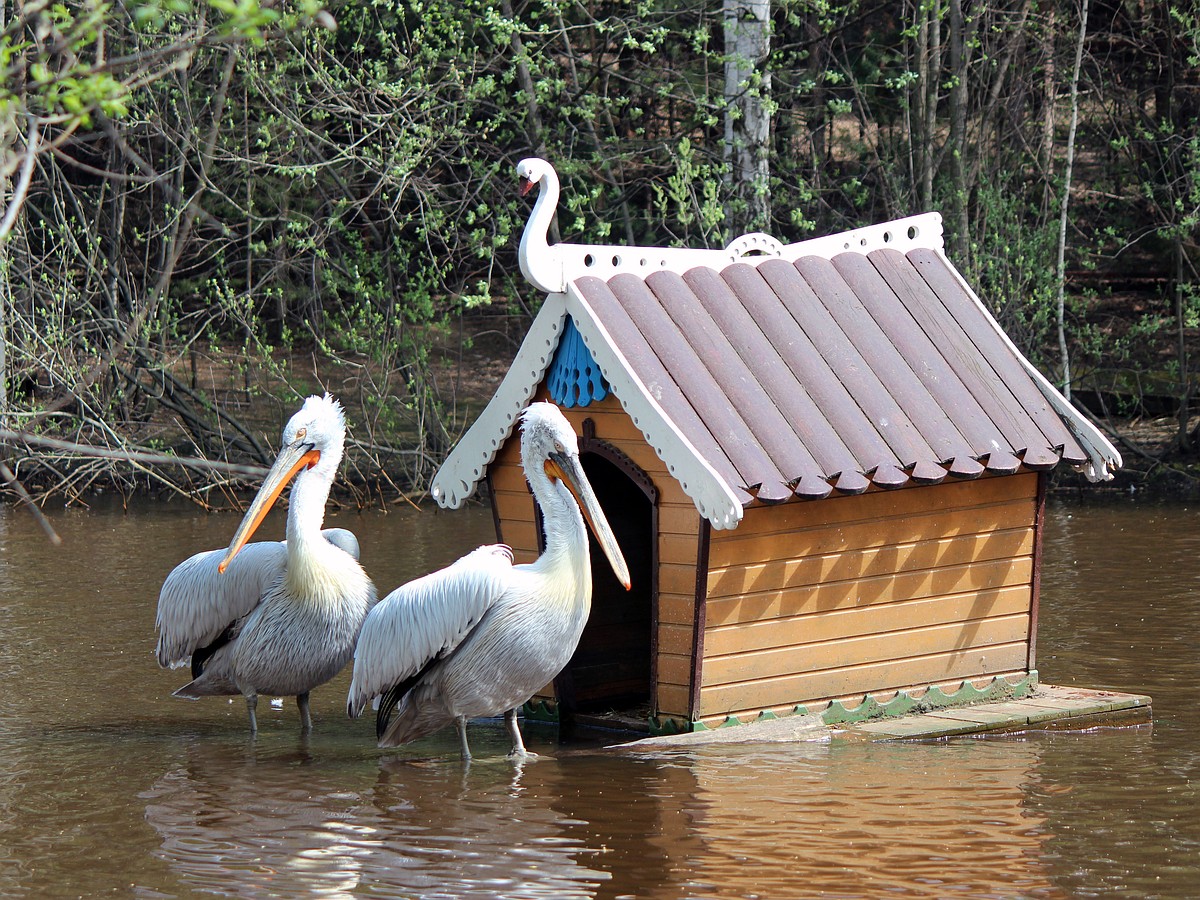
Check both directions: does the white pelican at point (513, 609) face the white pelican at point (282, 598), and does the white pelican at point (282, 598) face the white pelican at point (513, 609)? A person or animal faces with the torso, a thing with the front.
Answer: no

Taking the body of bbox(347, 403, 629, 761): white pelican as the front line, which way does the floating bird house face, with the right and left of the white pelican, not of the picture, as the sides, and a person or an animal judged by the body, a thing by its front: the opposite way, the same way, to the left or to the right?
to the right

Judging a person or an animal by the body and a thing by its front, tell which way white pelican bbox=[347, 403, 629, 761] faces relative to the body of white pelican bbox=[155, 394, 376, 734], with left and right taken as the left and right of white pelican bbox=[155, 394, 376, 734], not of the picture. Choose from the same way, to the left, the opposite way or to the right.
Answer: the same way

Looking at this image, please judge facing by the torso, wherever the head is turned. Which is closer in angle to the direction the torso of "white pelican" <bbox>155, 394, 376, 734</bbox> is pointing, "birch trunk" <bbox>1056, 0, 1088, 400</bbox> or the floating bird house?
the floating bird house

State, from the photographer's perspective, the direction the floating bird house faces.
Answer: facing the viewer and to the left of the viewer

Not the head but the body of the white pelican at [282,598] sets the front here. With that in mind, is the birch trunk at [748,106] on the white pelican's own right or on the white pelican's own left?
on the white pelican's own left

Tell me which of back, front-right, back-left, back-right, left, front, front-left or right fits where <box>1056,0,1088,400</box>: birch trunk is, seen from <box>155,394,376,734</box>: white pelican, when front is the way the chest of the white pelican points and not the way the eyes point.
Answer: left

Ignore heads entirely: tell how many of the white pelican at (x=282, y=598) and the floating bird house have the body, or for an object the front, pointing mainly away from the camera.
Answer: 0

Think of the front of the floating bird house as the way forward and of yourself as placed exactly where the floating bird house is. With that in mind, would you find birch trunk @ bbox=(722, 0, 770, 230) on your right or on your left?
on your right

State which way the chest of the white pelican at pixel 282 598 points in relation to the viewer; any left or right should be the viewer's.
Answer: facing the viewer and to the right of the viewer

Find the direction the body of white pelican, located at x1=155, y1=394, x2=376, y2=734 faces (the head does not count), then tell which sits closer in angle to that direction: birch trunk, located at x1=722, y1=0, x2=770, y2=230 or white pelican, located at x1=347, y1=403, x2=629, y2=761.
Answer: the white pelican

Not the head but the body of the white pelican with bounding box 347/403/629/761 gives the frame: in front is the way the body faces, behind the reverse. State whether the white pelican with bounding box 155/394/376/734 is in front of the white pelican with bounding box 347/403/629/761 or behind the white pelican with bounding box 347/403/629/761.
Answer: behind

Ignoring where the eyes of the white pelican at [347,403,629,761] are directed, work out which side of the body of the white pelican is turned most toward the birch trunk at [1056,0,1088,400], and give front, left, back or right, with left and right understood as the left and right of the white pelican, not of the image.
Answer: left

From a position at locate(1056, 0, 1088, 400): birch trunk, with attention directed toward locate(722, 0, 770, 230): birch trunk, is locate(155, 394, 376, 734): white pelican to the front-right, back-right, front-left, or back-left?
front-left

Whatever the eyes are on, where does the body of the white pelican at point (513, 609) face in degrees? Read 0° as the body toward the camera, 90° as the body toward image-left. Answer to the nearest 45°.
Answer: approximately 315°

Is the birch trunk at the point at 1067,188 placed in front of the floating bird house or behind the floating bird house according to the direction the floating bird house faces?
behind

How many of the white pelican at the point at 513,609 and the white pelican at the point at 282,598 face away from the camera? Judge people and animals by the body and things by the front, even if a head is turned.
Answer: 0

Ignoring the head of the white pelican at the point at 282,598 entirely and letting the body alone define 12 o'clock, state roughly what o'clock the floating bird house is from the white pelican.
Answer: The floating bird house is roughly at 11 o'clock from the white pelican.
